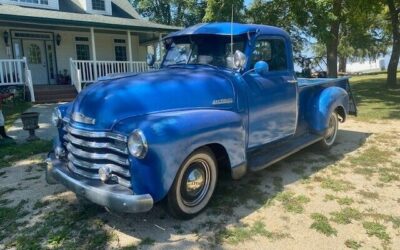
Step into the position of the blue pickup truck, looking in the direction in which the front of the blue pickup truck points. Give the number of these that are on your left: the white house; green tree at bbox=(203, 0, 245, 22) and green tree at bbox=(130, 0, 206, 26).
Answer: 0

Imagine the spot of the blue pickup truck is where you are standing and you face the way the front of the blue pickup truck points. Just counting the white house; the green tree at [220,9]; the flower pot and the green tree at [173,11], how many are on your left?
0

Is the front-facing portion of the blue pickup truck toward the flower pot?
no

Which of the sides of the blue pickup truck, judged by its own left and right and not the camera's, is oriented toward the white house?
right

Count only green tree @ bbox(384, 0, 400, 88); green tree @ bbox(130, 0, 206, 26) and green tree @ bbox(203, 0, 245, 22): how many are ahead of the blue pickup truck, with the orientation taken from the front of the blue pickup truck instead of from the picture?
0

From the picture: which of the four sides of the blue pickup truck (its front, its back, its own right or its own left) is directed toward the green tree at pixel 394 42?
back

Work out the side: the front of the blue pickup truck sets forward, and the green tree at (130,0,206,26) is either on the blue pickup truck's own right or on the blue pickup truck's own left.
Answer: on the blue pickup truck's own right

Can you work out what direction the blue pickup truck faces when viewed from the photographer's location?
facing the viewer and to the left of the viewer

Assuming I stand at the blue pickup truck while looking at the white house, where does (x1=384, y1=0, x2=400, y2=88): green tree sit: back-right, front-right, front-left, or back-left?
front-right

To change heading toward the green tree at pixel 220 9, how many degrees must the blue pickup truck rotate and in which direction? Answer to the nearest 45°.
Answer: approximately 135° to its right
